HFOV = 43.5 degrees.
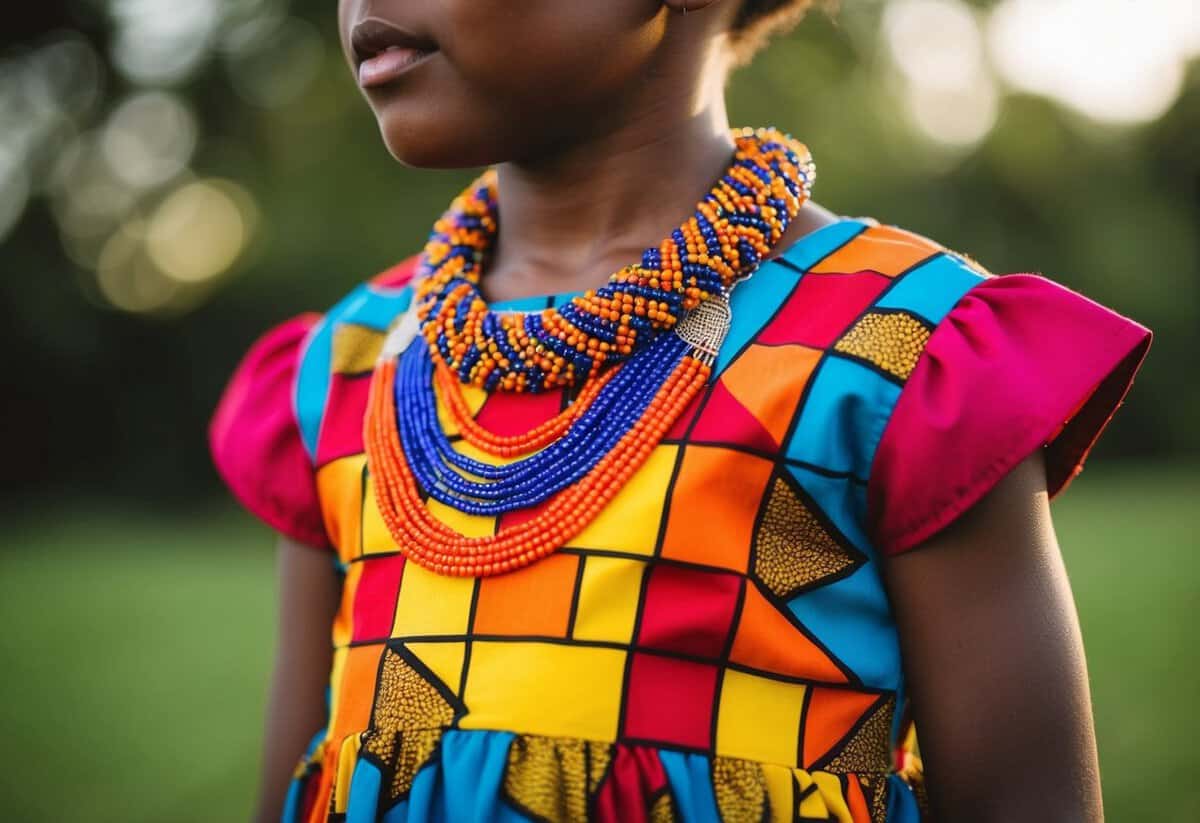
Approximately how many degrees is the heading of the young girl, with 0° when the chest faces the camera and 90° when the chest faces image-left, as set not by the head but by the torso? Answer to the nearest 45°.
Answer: approximately 45°
